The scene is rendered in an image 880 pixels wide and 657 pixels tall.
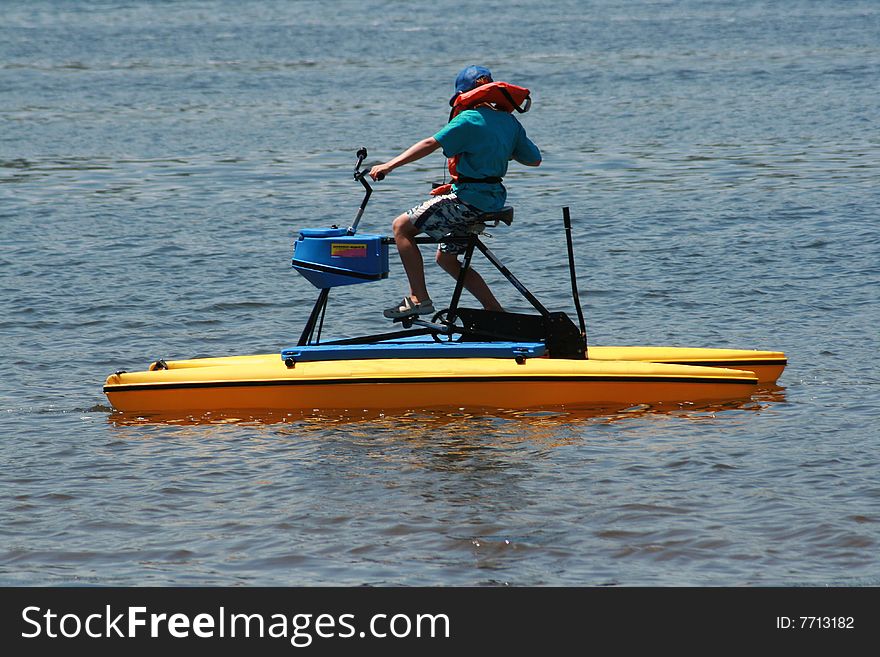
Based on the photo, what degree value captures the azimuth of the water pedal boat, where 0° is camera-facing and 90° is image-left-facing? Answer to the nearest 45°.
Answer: approximately 90°
